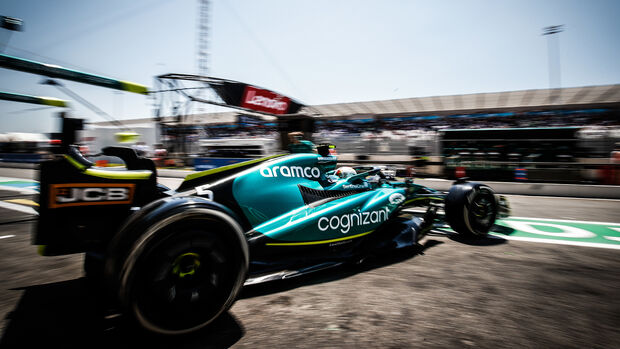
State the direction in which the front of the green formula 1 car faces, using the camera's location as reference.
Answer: facing away from the viewer and to the right of the viewer
